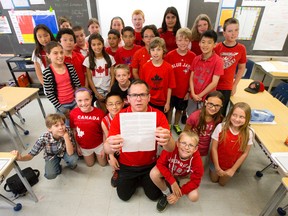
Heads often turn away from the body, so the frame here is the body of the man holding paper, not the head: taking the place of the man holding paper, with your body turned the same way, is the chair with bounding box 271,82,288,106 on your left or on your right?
on your left

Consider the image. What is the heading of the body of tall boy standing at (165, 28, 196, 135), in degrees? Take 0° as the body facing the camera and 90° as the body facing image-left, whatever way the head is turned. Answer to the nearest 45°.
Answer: approximately 0°

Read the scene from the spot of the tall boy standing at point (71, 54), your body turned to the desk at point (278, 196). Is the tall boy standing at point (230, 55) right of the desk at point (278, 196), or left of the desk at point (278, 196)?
left

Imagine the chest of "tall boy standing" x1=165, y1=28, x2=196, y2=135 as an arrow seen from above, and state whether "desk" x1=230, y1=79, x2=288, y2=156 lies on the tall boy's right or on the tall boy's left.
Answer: on the tall boy's left

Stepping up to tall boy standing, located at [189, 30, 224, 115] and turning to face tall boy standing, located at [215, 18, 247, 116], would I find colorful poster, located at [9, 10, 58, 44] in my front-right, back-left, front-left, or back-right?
back-left

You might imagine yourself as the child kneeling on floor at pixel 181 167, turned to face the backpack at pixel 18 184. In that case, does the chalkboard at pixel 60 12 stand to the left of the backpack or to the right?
right

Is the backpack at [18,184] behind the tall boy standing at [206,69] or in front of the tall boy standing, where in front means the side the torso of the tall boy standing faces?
in front
